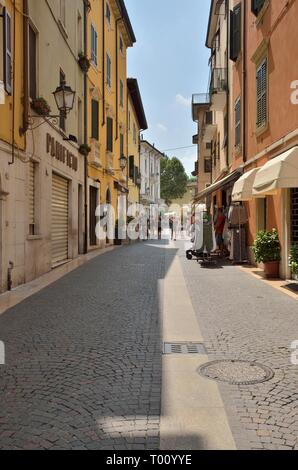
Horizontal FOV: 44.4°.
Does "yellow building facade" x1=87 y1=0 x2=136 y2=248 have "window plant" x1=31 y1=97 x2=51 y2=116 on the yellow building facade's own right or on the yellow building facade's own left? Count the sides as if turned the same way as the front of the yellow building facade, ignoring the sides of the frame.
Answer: on the yellow building facade's own right

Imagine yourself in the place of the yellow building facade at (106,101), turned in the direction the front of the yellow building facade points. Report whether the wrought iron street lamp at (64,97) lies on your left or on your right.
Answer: on your right

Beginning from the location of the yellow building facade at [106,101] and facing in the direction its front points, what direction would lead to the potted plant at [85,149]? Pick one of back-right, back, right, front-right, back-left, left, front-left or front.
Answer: right

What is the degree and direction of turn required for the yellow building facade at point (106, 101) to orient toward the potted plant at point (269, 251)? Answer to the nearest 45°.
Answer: approximately 90° to its right

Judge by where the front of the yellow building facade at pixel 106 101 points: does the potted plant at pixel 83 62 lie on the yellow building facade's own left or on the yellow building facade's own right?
on the yellow building facade's own right

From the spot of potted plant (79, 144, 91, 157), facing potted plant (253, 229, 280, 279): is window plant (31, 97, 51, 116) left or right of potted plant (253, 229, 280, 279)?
right

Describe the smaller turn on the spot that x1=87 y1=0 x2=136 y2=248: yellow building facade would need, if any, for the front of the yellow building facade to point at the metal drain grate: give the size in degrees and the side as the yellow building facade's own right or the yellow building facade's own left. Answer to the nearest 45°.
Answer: approximately 90° to the yellow building facade's own right

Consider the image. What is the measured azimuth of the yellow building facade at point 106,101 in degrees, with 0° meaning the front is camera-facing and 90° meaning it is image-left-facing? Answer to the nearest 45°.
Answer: approximately 270°

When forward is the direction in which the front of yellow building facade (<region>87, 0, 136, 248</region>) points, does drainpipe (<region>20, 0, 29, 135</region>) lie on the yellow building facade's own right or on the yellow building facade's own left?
on the yellow building facade's own right
